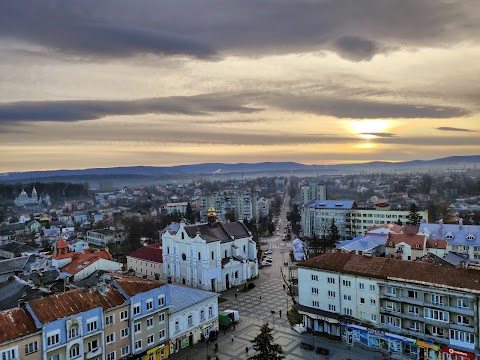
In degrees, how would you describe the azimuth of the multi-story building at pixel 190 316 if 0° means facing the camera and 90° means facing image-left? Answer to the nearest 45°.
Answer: approximately 315°

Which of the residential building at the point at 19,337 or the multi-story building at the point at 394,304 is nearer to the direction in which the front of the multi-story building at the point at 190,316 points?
the multi-story building

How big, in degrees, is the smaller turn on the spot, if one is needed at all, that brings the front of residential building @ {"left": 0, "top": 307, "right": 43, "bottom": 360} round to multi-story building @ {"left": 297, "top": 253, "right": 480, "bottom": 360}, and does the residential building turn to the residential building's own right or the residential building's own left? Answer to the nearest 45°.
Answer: approximately 45° to the residential building's own left

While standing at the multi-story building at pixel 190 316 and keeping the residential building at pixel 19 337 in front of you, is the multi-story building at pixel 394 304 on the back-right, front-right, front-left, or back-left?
back-left

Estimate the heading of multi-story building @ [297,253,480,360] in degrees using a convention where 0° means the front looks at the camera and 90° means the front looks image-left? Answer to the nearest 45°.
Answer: approximately 45°

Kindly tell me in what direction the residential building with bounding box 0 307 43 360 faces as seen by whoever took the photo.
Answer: facing the viewer and to the right of the viewer

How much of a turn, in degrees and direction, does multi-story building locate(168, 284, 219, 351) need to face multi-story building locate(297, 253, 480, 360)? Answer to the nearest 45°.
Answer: approximately 45° to its left

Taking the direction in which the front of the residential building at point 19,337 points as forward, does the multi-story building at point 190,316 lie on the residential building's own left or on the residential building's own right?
on the residential building's own left

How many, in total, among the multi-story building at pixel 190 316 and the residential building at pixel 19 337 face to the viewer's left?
0

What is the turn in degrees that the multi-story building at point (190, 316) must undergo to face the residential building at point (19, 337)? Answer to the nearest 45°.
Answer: approximately 90° to its right

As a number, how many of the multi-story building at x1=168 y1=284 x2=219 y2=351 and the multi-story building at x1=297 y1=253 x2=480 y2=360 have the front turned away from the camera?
0

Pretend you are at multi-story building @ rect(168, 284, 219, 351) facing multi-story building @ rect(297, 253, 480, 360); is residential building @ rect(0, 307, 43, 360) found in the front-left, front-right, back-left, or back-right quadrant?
back-right

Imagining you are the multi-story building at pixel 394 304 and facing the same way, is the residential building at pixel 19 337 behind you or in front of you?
in front
